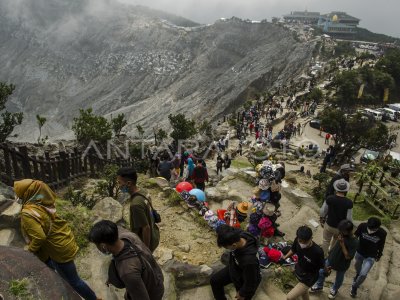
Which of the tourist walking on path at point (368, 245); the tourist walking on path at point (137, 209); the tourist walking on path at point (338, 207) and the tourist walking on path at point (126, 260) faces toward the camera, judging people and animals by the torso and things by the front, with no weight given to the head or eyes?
the tourist walking on path at point (368, 245)

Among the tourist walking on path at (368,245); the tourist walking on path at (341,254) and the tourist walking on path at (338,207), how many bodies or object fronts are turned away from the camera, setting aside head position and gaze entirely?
1

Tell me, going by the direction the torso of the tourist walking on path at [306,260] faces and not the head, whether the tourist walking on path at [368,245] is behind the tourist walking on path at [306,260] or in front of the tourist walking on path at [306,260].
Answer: behind

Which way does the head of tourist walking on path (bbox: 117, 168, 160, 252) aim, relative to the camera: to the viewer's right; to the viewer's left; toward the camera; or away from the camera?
to the viewer's left

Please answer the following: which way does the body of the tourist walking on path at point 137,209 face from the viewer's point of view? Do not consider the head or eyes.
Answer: to the viewer's left

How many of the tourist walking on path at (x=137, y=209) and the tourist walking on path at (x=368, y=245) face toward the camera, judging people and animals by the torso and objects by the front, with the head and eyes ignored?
1

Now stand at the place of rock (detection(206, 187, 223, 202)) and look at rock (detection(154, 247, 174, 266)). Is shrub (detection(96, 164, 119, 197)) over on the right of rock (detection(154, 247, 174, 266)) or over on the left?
right

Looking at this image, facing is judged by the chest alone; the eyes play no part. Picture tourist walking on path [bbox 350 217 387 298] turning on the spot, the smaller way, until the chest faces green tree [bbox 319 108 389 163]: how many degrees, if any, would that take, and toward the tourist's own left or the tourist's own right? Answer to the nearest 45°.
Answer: approximately 180°

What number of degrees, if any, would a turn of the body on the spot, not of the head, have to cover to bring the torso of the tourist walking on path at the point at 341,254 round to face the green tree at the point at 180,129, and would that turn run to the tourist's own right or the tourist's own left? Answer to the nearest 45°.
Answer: approximately 90° to the tourist's own right
